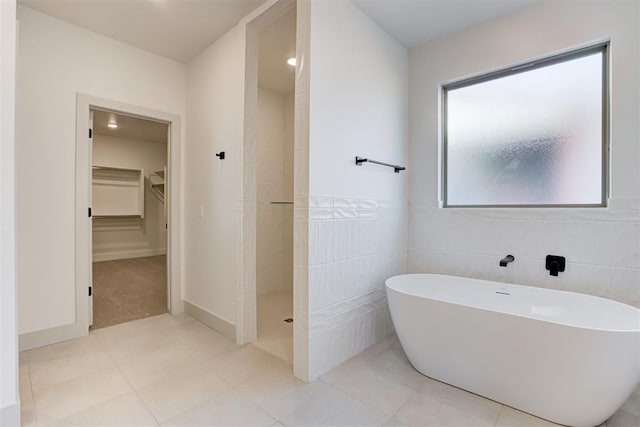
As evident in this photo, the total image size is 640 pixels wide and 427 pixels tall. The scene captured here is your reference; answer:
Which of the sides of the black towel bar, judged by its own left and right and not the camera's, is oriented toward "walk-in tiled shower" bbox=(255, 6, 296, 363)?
right

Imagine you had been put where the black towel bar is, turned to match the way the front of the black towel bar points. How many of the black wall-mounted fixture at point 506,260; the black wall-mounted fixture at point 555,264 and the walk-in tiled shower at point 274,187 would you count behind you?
1

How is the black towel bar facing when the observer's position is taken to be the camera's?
facing the viewer and to the right of the viewer

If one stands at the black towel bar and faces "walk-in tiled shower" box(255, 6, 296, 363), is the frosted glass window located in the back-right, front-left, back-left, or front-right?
back-right

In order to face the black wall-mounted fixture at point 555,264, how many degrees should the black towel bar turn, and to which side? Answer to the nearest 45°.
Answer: approximately 45° to its left

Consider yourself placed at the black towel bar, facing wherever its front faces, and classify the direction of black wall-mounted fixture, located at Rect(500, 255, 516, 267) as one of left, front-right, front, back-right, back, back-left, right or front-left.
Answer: front-left

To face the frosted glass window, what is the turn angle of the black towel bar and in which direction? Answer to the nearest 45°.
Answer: approximately 45° to its left
